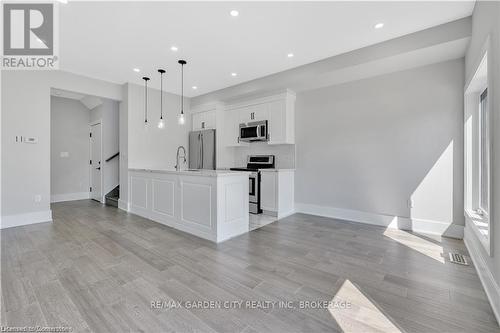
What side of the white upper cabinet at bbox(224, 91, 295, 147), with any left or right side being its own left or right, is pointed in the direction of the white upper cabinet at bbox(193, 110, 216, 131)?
right

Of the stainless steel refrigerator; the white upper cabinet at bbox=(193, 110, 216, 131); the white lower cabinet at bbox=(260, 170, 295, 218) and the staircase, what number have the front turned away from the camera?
0

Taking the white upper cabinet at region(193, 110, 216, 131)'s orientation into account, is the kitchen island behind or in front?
in front

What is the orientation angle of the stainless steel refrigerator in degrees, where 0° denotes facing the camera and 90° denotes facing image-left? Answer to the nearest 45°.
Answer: approximately 45°

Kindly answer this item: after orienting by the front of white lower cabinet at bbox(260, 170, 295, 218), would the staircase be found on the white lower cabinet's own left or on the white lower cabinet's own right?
on the white lower cabinet's own right

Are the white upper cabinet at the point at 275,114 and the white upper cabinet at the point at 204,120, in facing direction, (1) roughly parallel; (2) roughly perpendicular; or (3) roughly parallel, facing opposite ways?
roughly parallel

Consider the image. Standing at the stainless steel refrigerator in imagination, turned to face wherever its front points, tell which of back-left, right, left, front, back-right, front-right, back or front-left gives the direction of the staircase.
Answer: front-right

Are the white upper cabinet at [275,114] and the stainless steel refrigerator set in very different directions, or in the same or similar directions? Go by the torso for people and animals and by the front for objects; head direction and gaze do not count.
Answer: same or similar directions

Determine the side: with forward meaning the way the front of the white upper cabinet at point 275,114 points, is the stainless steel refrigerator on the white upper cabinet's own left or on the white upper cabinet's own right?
on the white upper cabinet's own right

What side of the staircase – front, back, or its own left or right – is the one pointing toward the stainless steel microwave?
left

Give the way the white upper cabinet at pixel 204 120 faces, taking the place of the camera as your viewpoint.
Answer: facing the viewer and to the left of the viewer

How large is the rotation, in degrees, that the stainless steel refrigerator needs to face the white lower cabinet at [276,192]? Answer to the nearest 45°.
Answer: approximately 90° to its left
